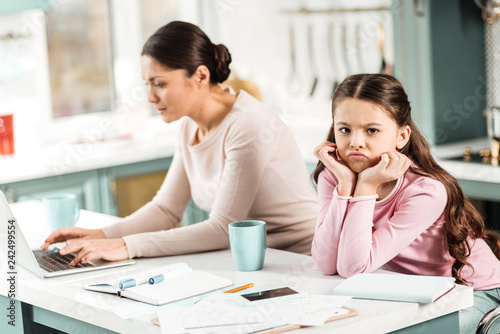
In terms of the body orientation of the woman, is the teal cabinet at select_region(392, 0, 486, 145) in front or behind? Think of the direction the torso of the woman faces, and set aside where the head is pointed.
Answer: behind

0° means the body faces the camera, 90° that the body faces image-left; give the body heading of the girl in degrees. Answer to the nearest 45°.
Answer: approximately 45°

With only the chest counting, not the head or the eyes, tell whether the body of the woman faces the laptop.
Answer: yes

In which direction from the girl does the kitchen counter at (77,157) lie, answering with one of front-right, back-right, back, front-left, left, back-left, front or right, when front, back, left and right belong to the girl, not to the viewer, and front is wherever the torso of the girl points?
right

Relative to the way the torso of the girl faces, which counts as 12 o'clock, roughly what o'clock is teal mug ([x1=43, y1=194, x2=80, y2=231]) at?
The teal mug is roughly at 2 o'clock from the girl.

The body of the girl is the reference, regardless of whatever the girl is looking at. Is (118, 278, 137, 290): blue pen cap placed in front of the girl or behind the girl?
in front

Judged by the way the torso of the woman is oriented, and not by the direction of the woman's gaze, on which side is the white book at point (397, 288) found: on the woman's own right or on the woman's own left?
on the woman's own left

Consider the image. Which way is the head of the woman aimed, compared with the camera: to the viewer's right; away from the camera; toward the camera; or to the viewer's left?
to the viewer's left

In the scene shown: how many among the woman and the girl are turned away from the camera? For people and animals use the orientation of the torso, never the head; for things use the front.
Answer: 0

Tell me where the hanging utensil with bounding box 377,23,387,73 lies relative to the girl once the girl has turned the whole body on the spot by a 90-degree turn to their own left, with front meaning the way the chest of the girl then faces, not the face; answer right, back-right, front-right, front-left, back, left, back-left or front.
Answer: back-left

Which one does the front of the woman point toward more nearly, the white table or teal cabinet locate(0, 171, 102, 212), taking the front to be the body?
the white table

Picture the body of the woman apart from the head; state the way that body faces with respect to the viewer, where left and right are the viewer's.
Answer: facing the viewer and to the left of the viewer

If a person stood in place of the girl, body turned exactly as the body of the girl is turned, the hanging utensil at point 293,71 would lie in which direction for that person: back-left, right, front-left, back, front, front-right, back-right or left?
back-right
